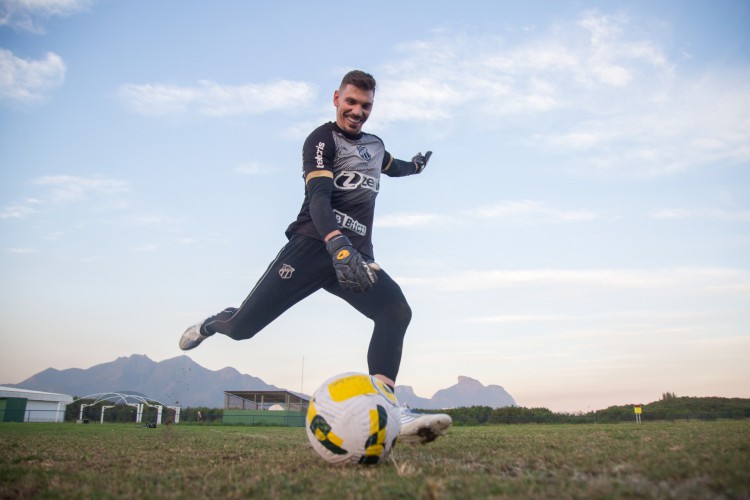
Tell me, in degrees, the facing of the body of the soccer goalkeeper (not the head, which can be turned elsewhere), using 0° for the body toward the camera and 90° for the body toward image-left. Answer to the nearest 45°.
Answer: approximately 315°

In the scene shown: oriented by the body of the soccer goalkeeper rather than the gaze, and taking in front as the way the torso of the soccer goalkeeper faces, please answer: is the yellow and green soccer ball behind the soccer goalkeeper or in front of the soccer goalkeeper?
in front
